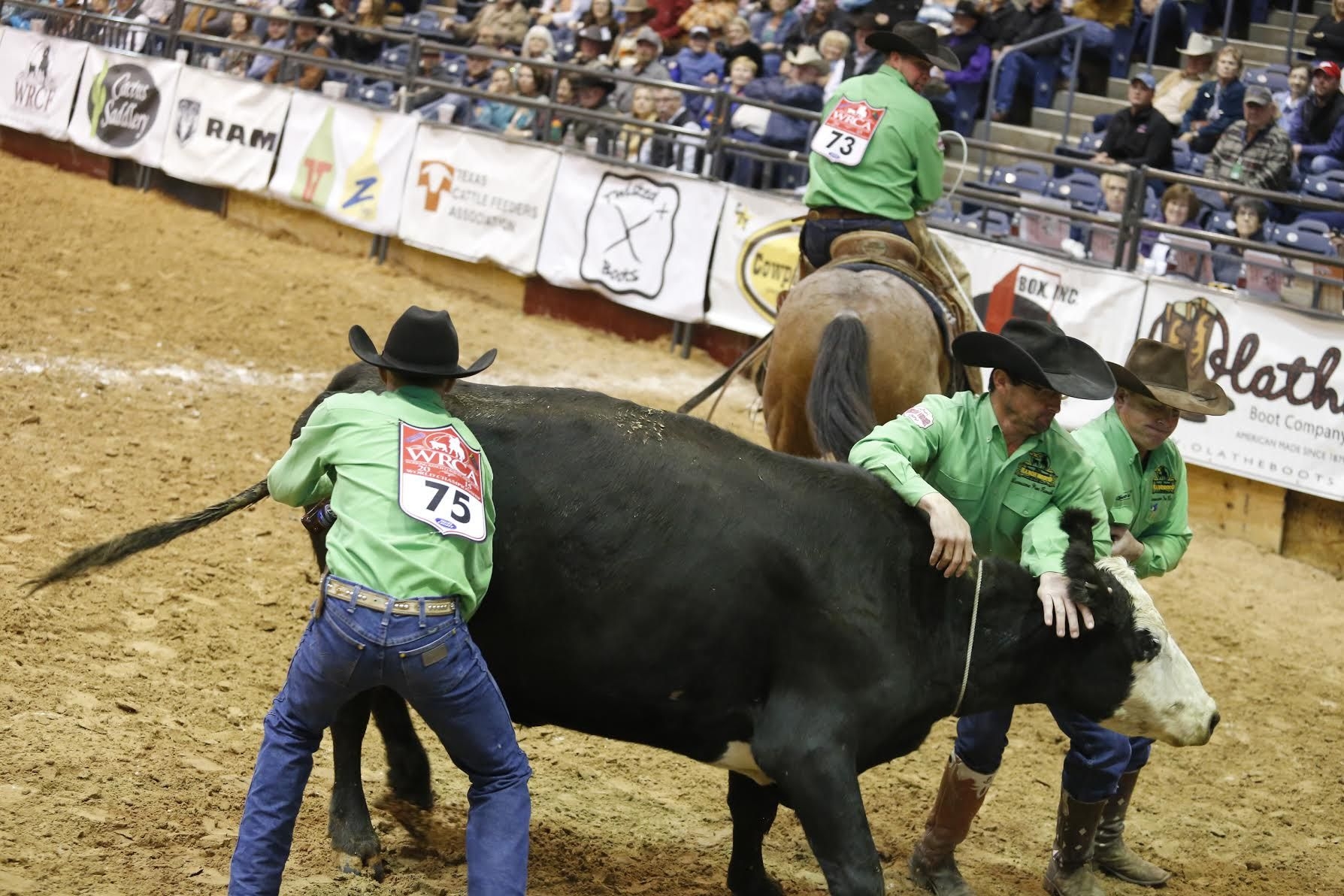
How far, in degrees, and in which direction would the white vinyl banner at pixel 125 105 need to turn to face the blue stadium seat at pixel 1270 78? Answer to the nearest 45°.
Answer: approximately 45° to its left

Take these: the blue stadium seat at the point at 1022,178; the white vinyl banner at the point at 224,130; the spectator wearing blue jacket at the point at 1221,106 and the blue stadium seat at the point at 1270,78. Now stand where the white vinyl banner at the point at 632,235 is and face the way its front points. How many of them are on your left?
3

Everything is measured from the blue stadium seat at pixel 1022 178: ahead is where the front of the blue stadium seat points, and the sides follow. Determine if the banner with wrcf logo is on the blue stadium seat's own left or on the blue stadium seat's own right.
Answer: on the blue stadium seat's own right

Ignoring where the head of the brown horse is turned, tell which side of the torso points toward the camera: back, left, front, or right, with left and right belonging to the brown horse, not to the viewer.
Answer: back

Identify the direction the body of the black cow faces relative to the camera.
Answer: to the viewer's right

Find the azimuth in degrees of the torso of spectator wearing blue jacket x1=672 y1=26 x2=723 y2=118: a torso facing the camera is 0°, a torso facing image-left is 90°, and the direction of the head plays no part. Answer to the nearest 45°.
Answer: approximately 0°

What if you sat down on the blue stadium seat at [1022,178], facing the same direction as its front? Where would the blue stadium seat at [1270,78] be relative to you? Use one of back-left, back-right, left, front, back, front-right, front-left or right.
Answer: back

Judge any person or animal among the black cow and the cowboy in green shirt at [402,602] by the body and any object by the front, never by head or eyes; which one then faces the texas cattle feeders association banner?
the cowboy in green shirt

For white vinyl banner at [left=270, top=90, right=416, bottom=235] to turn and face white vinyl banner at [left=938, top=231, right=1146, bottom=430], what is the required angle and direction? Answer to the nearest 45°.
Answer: approximately 45° to its left

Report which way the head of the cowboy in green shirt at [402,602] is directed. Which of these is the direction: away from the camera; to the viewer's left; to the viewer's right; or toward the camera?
away from the camera
